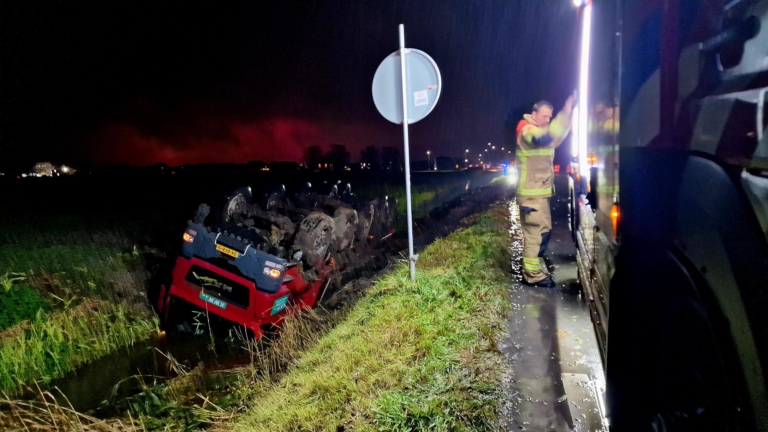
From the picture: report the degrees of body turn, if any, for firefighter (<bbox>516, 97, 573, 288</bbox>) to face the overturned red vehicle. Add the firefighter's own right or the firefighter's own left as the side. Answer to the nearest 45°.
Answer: approximately 180°

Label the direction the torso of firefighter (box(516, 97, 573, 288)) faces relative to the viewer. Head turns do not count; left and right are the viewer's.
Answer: facing to the right of the viewer

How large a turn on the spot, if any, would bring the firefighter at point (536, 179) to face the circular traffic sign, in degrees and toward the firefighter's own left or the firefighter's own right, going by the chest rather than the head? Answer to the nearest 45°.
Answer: approximately 180°

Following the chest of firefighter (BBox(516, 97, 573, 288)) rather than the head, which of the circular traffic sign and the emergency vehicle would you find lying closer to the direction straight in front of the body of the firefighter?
the emergency vehicle
